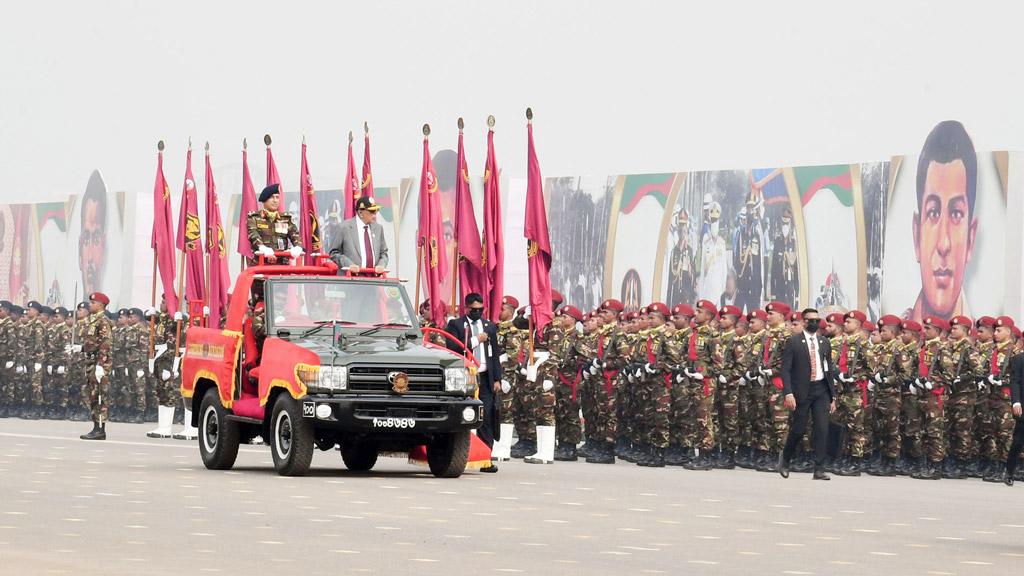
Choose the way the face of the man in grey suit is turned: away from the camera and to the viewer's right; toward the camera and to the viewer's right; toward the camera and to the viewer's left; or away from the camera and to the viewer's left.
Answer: toward the camera and to the viewer's right

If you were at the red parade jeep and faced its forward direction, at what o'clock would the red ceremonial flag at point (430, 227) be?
The red ceremonial flag is roughly at 8 o'clock from the red parade jeep.

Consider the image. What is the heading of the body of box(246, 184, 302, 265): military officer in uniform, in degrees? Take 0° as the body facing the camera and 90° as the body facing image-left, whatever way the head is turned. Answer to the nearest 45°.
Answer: approximately 315°

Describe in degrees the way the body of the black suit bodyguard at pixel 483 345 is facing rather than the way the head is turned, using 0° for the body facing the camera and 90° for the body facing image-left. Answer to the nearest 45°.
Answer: approximately 0°

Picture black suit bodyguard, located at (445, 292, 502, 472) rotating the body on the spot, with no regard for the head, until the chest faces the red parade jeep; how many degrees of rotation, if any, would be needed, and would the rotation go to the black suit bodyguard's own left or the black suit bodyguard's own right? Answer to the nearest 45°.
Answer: approximately 45° to the black suit bodyguard's own right

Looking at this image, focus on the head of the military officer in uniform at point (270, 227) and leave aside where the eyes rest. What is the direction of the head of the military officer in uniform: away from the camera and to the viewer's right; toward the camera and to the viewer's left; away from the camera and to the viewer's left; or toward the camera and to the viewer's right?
toward the camera and to the viewer's right

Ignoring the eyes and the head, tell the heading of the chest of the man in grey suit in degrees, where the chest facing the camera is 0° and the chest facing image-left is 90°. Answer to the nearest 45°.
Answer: approximately 315°

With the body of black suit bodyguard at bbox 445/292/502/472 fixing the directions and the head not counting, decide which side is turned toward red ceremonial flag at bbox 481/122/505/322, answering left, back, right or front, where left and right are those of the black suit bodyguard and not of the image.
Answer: back
